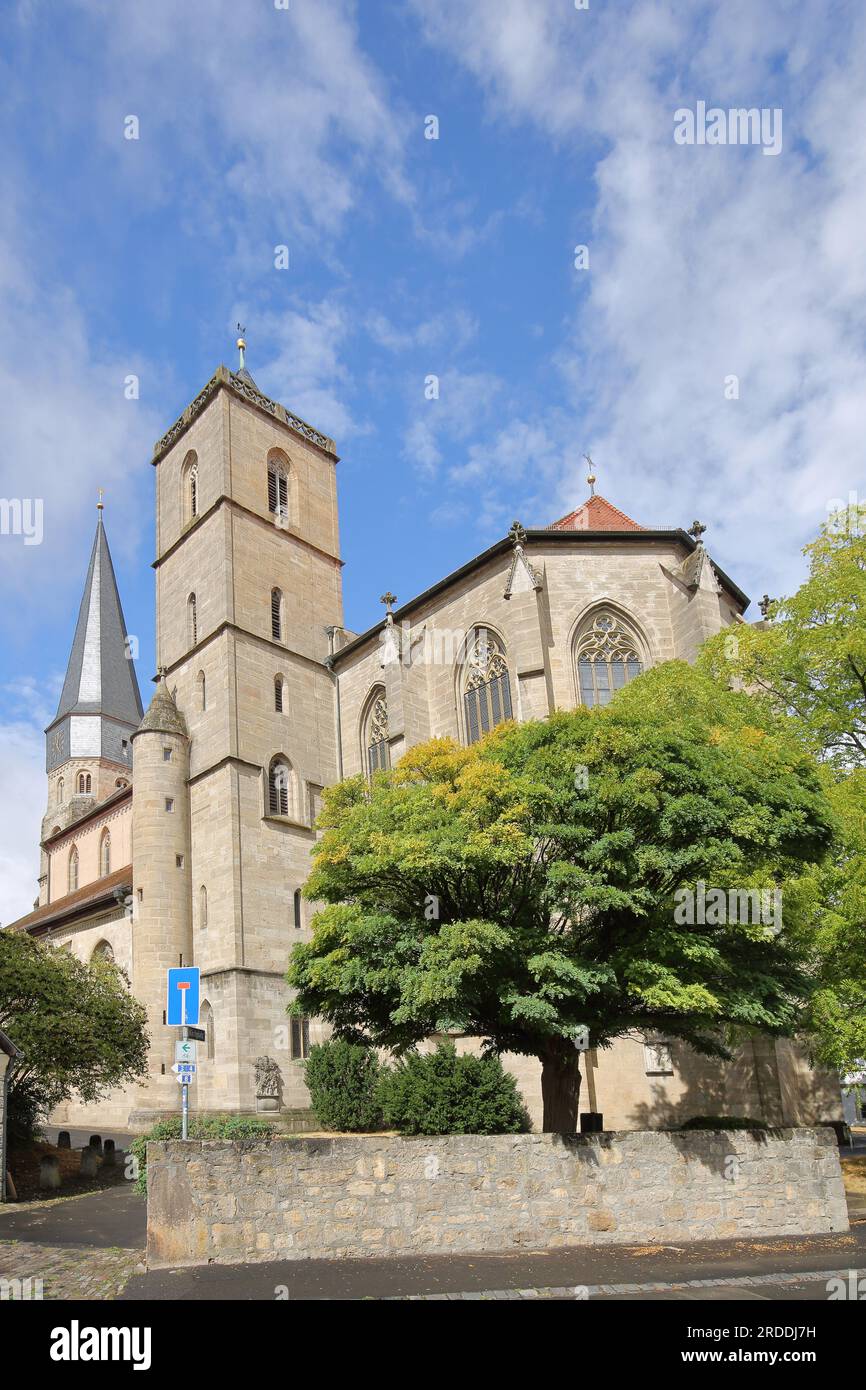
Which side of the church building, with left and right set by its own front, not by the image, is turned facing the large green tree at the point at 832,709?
back
